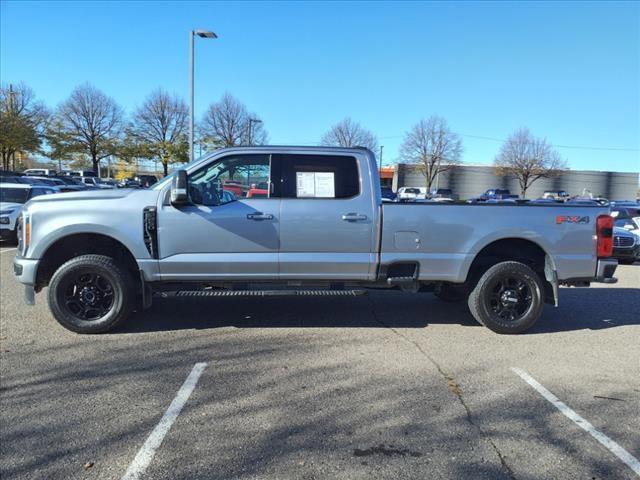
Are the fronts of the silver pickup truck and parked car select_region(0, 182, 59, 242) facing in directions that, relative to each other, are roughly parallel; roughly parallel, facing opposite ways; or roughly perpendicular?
roughly perpendicular

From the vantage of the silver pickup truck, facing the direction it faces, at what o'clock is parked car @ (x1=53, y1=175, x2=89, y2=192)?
The parked car is roughly at 2 o'clock from the silver pickup truck.

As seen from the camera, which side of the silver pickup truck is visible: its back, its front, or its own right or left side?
left

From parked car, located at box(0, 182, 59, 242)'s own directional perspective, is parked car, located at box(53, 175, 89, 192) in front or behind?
behind

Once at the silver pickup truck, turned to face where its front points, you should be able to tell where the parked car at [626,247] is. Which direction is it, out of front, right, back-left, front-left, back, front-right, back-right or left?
back-right

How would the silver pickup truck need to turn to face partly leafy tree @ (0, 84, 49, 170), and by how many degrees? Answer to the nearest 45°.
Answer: approximately 45° to its right

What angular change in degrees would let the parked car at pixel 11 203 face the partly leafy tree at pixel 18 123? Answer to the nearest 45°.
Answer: approximately 135° to its right

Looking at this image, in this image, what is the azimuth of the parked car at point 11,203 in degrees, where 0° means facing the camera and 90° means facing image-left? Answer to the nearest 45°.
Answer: approximately 45°

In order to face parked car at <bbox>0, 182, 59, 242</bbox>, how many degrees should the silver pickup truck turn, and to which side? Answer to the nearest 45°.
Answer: approximately 45° to its right

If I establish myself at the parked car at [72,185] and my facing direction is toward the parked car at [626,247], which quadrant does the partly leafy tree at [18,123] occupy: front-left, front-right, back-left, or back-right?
back-left

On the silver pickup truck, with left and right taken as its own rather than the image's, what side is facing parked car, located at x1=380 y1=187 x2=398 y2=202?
right

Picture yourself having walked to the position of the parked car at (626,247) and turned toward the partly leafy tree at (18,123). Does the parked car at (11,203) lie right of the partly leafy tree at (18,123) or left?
left

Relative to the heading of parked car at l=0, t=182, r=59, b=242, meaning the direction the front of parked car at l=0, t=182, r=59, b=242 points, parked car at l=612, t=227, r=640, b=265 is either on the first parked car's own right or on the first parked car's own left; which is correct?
on the first parked car's own left
